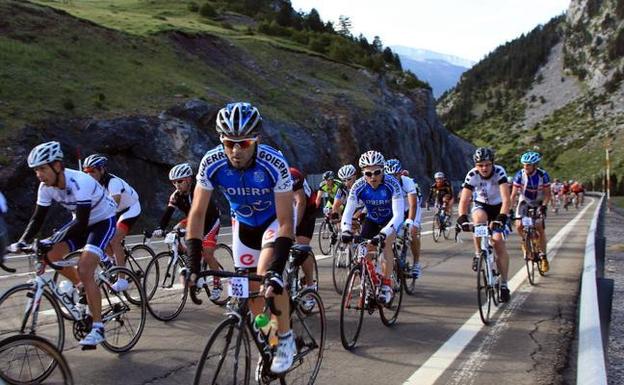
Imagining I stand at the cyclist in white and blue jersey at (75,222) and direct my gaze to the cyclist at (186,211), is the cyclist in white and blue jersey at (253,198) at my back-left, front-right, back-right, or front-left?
back-right

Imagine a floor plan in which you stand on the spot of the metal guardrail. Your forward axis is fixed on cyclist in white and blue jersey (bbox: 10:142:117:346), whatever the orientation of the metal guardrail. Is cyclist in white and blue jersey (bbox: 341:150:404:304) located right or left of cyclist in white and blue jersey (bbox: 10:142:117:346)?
right

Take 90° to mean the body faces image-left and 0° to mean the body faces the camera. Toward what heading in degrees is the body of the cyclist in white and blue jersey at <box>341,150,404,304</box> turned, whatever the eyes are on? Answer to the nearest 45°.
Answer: approximately 45°

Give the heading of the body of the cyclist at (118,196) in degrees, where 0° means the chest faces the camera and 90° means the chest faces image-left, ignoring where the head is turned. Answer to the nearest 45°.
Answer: approximately 45°

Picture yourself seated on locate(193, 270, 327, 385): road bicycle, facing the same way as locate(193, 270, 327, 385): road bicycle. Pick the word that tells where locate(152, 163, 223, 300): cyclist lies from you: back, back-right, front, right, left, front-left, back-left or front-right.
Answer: back-right

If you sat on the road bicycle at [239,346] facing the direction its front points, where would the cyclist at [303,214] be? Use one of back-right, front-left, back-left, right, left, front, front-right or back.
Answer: back-right

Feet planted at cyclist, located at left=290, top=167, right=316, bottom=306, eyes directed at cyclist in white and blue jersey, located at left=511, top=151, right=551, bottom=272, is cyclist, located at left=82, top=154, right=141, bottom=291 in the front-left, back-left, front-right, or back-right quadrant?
back-left

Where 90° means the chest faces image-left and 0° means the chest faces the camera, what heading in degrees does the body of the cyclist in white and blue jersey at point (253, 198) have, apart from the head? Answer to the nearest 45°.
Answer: approximately 45°

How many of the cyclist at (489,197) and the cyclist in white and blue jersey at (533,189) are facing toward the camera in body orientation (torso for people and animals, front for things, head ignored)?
2

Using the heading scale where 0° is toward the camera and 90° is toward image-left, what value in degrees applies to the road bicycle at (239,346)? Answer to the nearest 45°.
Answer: approximately 45°

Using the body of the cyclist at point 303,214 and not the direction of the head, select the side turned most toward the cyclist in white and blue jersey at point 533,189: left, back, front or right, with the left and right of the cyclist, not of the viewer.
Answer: back

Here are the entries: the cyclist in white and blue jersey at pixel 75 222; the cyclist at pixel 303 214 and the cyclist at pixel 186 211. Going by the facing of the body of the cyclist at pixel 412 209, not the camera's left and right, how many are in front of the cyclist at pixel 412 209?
3
